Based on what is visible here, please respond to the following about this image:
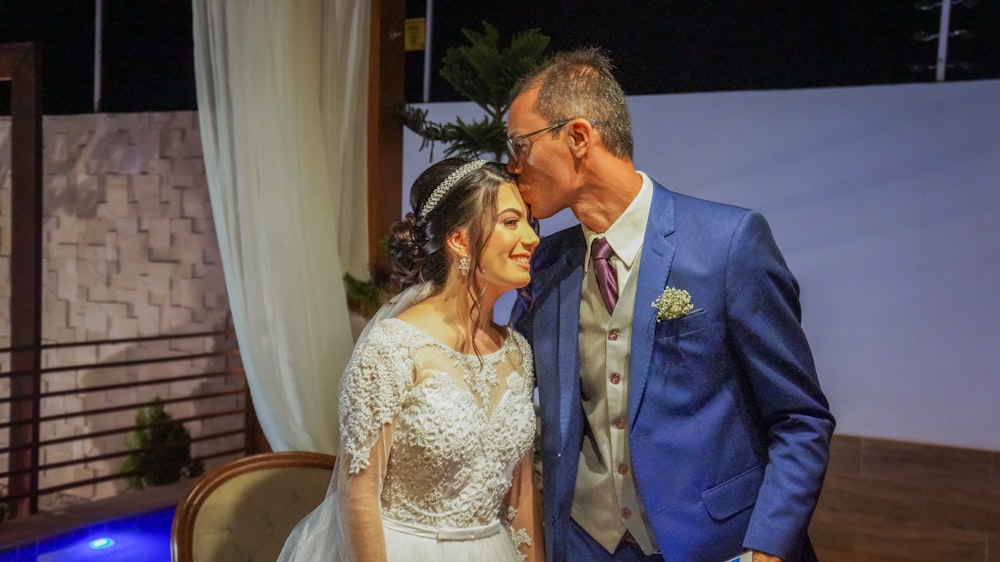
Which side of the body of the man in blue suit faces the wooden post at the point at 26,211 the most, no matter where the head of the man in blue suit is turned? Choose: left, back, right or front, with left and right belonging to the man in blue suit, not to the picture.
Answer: right

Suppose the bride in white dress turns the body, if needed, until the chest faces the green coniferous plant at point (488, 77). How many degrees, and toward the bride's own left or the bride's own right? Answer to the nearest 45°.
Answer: approximately 135° to the bride's own left

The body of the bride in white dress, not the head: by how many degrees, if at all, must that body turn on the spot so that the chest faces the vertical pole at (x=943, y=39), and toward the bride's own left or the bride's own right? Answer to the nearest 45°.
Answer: approximately 90° to the bride's own left

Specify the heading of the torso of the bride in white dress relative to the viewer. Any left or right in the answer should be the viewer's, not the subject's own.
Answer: facing the viewer and to the right of the viewer

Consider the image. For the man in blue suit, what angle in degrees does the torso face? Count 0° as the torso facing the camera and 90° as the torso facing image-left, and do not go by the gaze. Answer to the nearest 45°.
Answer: approximately 45°

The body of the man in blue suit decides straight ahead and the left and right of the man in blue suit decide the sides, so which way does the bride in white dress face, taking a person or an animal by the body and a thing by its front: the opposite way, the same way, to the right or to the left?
to the left

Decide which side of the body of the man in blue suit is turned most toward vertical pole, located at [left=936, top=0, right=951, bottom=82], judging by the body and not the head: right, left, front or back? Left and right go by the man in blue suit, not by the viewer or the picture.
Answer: back

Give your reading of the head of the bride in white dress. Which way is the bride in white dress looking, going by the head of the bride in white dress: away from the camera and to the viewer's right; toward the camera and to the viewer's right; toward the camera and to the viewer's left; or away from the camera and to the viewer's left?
toward the camera and to the viewer's right

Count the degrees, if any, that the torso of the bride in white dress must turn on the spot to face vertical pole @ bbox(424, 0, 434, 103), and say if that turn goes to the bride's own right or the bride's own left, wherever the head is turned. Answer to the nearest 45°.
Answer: approximately 135° to the bride's own left

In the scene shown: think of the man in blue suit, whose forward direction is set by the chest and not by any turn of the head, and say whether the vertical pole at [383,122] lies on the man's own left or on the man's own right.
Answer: on the man's own right

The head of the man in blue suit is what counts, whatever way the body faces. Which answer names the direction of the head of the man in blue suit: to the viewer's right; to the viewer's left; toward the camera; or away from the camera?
to the viewer's left
